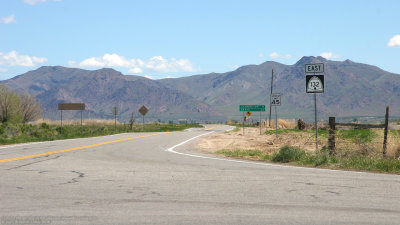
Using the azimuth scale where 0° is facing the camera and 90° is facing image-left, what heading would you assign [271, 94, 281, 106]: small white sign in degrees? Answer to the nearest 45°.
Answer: approximately 0°

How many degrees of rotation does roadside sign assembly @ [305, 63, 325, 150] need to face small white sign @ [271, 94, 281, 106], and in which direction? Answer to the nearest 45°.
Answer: approximately 180°

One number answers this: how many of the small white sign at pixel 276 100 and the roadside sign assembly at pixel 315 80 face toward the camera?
2

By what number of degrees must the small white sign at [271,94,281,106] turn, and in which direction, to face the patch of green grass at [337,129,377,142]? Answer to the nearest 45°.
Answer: approximately 45° to its left

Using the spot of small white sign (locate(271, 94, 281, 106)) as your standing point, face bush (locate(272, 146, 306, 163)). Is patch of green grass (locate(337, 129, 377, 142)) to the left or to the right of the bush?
left

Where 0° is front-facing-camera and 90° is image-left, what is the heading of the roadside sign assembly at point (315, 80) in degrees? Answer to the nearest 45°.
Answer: approximately 0°

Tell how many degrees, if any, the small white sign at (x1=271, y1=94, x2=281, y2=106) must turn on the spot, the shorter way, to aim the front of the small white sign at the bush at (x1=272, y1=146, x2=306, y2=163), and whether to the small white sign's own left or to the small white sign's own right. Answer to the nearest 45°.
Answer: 0° — it already faces it
